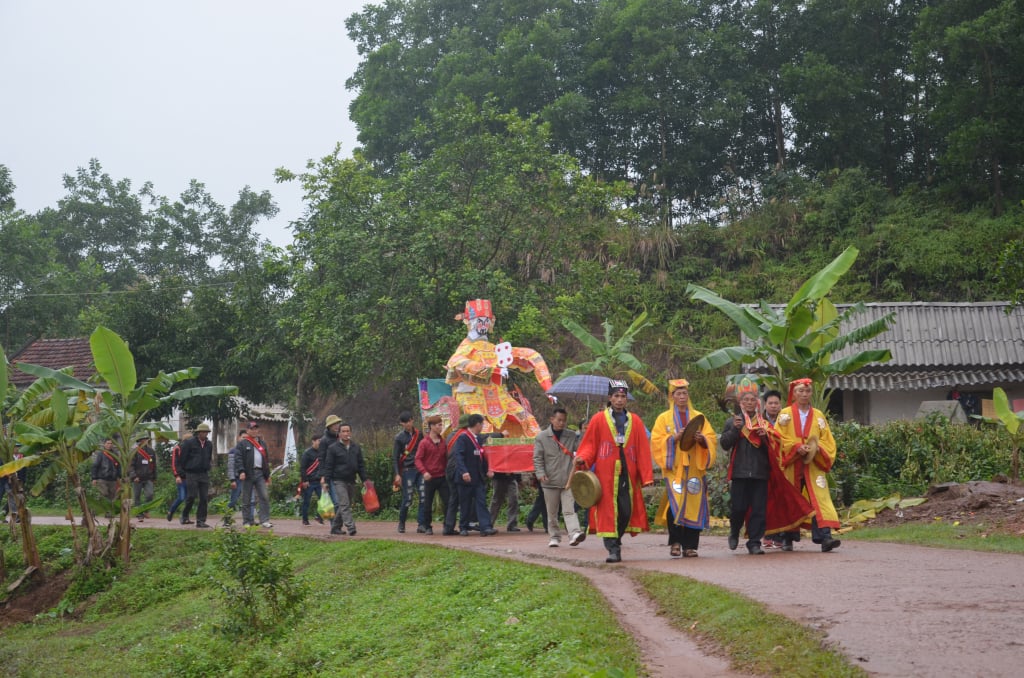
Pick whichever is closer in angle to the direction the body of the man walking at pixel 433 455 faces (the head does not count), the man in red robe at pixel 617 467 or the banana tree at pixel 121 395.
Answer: the man in red robe

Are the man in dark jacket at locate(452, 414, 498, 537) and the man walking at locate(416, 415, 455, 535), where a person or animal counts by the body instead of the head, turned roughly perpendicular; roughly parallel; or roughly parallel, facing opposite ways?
roughly parallel

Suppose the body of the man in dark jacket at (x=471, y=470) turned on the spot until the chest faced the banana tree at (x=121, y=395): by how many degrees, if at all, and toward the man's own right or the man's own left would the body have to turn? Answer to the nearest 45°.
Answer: approximately 135° to the man's own right

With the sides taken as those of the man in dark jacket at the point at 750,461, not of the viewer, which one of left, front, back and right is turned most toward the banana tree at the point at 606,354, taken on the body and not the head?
back

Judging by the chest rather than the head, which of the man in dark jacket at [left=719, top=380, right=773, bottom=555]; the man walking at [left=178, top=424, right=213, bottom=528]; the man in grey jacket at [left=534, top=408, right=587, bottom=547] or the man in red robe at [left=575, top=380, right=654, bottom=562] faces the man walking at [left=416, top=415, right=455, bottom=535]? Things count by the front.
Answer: the man walking at [left=178, top=424, right=213, bottom=528]

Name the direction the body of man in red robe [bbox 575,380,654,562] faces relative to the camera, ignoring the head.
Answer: toward the camera

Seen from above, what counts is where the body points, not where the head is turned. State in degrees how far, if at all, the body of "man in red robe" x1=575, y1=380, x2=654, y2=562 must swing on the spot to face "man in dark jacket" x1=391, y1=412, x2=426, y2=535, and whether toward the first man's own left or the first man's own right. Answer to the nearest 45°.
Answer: approximately 135° to the first man's own right

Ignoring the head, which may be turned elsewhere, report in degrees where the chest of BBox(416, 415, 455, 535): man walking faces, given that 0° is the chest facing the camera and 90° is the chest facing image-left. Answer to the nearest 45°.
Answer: approximately 315°

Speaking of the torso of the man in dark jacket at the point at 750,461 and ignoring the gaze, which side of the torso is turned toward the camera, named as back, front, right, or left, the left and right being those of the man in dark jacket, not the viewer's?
front

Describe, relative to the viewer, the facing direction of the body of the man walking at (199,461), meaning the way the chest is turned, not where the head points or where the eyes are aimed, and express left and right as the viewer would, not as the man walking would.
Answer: facing the viewer and to the right of the viewer

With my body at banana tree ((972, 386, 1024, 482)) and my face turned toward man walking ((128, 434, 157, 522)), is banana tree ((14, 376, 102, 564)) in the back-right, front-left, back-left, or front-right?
front-left

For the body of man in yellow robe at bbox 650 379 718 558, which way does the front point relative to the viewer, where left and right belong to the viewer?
facing the viewer

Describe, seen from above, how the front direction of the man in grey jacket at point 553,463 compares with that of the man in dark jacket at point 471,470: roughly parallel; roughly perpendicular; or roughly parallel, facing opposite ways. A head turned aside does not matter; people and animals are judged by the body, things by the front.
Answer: roughly parallel

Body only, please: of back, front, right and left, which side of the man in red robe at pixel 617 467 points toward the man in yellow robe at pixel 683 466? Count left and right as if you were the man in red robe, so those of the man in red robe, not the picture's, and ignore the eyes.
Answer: left
